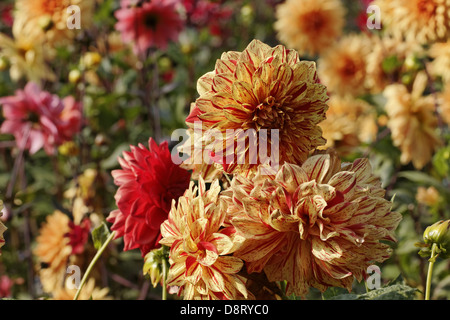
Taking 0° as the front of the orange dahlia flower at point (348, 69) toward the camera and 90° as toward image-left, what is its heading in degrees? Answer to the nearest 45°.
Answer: approximately 0°

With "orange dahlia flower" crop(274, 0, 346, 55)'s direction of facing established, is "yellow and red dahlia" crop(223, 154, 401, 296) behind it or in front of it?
in front

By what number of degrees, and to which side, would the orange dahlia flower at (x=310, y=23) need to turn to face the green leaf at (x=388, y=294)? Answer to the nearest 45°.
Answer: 0° — it already faces it

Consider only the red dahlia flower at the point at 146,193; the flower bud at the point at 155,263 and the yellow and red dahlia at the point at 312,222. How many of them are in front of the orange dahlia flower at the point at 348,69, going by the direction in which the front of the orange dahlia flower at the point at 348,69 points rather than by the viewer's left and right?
3

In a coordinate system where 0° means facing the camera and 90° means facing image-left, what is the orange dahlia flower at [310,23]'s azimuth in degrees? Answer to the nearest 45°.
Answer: approximately 0°

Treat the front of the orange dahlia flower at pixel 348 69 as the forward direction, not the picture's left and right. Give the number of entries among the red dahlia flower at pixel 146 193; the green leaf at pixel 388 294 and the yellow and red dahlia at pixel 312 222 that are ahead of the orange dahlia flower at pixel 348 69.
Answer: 3

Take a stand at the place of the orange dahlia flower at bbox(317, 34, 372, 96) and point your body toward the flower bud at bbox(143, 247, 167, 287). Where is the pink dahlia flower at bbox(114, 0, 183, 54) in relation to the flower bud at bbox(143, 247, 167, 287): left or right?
right

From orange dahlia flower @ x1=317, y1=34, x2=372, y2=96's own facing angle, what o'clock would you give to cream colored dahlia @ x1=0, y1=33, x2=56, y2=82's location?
The cream colored dahlia is roughly at 2 o'clock from the orange dahlia flower.

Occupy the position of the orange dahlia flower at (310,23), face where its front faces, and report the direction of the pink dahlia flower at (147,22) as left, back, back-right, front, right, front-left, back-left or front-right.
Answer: front-right

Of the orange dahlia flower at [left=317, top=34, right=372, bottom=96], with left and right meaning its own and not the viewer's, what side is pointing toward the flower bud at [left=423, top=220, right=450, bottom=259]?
front

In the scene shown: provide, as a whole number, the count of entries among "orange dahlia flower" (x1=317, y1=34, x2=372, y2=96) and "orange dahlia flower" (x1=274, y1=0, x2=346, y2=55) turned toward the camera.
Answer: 2

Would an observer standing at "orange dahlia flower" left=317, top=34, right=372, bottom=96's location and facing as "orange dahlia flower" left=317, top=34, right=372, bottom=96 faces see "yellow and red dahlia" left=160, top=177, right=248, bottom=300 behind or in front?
in front
